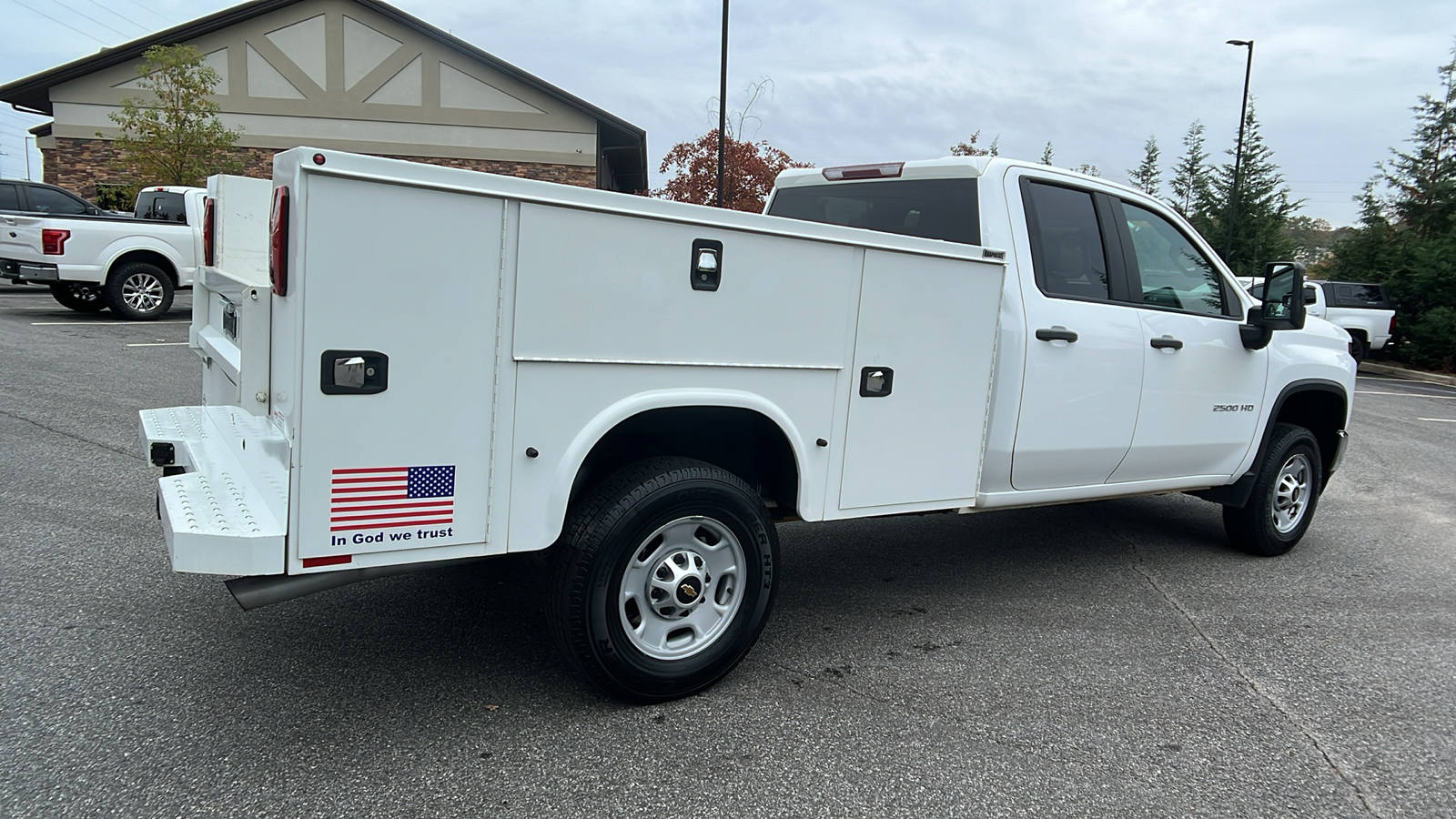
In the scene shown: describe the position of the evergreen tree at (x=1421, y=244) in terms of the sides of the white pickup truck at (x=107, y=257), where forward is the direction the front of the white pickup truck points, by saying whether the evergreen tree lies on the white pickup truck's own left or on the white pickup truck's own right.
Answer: on the white pickup truck's own right

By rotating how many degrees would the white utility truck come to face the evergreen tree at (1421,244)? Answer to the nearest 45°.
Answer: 0° — it already faces it

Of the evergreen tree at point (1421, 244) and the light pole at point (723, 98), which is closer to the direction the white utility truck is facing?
the evergreen tree

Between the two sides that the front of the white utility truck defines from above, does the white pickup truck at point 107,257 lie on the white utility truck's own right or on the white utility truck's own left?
on the white utility truck's own left

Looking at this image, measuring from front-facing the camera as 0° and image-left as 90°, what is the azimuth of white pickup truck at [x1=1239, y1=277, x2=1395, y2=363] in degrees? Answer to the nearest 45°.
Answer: approximately 45°

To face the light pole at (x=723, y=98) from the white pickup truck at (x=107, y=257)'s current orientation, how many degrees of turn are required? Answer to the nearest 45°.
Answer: approximately 45° to its right

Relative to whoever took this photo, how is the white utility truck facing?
facing away from the viewer and to the right of the viewer

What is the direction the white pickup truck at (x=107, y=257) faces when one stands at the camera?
facing away from the viewer and to the right of the viewer

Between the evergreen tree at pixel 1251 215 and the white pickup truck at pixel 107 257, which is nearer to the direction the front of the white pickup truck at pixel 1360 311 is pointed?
the white pickup truck
